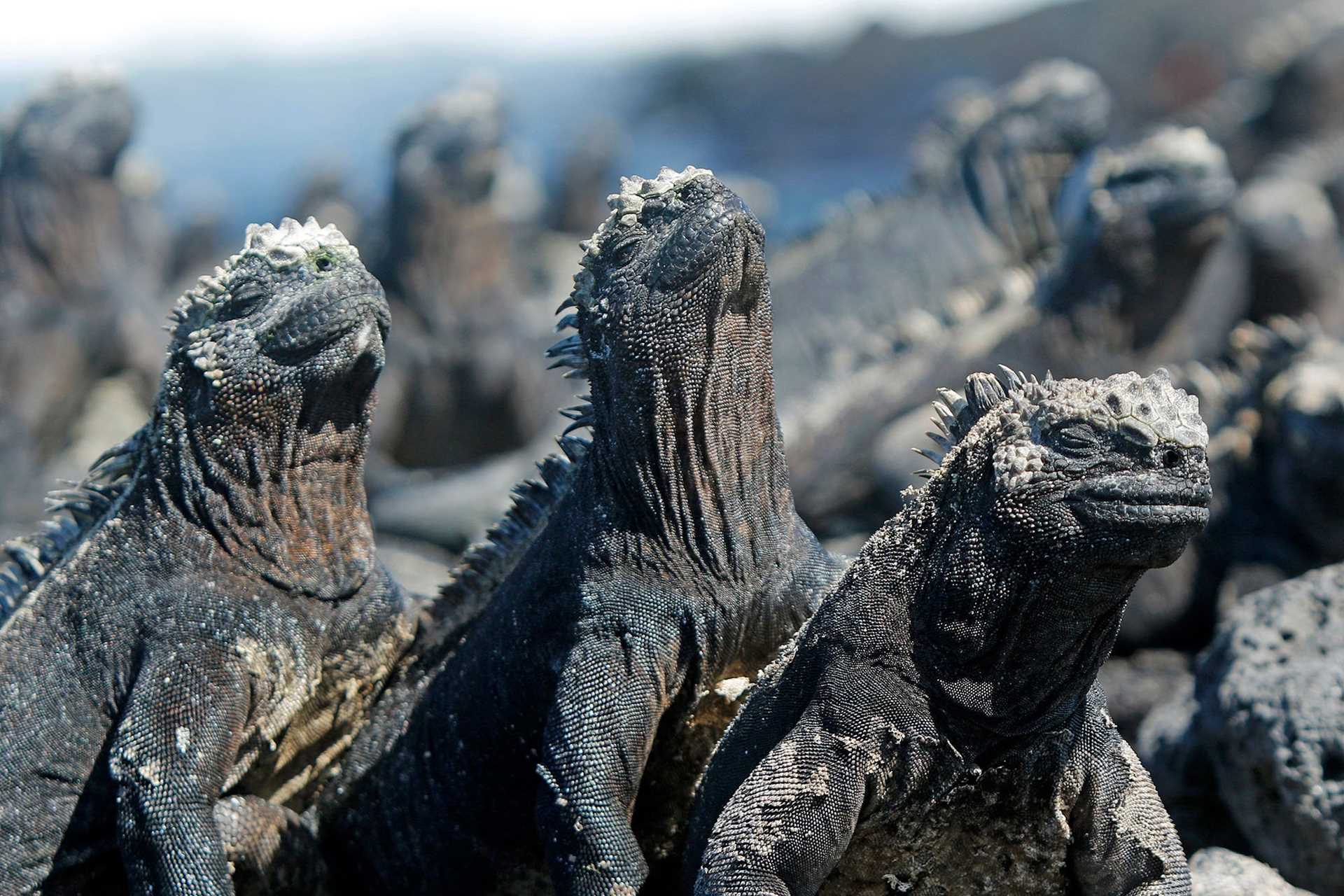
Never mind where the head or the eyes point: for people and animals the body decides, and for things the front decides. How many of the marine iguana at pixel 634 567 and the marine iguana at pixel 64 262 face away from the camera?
0

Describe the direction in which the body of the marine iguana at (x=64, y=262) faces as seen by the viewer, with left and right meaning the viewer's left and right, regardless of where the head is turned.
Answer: facing the viewer and to the right of the viewer

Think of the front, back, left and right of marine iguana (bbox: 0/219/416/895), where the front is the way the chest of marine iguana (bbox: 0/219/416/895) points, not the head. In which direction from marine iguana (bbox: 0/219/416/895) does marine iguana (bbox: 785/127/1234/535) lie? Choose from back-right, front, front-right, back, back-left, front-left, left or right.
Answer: left

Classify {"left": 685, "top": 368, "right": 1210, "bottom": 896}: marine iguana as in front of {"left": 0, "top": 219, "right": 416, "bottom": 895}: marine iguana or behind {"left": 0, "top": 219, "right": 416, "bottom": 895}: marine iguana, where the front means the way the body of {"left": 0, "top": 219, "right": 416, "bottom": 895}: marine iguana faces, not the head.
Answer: in front

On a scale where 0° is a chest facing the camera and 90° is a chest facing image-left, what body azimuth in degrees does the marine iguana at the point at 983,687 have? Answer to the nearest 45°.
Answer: approximately 315°

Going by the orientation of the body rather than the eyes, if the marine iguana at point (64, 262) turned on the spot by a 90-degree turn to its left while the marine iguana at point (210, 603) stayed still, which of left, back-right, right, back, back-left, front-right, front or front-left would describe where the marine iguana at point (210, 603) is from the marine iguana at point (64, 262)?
back-right

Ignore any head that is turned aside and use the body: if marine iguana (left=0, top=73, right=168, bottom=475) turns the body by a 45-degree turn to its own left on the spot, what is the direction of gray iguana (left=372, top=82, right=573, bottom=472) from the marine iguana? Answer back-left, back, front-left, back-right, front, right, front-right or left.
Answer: front

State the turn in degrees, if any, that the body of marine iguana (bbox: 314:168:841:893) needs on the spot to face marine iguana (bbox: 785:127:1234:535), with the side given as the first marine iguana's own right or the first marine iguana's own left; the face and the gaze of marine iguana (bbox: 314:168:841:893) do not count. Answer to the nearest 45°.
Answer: approximately 90° to the first marine iguana's own left

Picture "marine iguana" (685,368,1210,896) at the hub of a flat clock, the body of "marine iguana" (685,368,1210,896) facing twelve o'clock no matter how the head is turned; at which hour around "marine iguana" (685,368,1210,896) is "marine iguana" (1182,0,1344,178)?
"marine iguana" (1182,0,1344,178) is roughly at 8 o'clock from "marine iguana" (685,368,1210,896).

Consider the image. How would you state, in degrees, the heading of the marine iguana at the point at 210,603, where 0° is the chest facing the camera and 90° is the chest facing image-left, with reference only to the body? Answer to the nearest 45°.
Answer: approximately 315°

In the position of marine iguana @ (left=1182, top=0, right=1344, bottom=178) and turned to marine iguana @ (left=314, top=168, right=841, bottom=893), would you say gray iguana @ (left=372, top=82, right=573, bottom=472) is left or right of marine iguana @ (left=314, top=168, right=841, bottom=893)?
right

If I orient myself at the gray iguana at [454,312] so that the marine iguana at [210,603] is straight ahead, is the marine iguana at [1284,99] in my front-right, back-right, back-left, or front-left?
back-left

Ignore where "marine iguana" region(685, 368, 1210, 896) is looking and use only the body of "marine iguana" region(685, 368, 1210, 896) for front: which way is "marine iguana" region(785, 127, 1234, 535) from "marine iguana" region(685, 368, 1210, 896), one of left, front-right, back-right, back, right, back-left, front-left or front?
back-left
